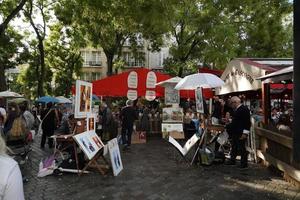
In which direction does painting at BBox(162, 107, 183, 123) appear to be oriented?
toward the camera

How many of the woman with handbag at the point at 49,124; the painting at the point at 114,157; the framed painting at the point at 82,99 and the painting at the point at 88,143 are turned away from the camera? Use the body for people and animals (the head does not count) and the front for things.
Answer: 1

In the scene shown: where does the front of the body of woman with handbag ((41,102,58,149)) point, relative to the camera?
away from the camera

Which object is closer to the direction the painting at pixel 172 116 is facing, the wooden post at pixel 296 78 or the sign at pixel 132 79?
the wooden post

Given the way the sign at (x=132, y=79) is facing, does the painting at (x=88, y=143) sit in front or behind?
in front

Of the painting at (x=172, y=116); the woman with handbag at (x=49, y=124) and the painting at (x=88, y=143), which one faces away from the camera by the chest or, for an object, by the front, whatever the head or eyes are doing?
the woman with handbag

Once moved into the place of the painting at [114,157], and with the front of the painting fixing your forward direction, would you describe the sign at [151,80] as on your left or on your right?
on your left

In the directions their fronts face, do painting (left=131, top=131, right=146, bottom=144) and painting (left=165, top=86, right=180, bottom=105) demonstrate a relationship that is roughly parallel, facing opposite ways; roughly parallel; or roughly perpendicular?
roughly parallel

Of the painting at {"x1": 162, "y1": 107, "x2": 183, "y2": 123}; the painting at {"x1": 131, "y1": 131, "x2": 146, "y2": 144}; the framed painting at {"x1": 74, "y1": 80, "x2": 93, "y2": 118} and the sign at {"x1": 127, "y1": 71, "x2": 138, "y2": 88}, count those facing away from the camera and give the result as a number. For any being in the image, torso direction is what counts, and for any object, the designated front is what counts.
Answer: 0

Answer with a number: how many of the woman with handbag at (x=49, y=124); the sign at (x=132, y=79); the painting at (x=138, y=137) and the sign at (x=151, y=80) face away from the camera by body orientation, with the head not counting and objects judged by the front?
1

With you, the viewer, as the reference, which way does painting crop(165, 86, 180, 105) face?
facing the viewer

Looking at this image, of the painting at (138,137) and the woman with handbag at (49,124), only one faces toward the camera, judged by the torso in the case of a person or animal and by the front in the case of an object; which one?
the painting

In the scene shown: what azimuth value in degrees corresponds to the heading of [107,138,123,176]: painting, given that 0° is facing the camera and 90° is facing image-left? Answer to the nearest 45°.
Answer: approximately 315°

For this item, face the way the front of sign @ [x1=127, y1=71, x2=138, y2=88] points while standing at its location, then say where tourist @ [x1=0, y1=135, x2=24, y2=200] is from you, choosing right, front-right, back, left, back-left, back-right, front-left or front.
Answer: front

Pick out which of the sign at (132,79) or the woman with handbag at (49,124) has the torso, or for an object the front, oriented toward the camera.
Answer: the sign
